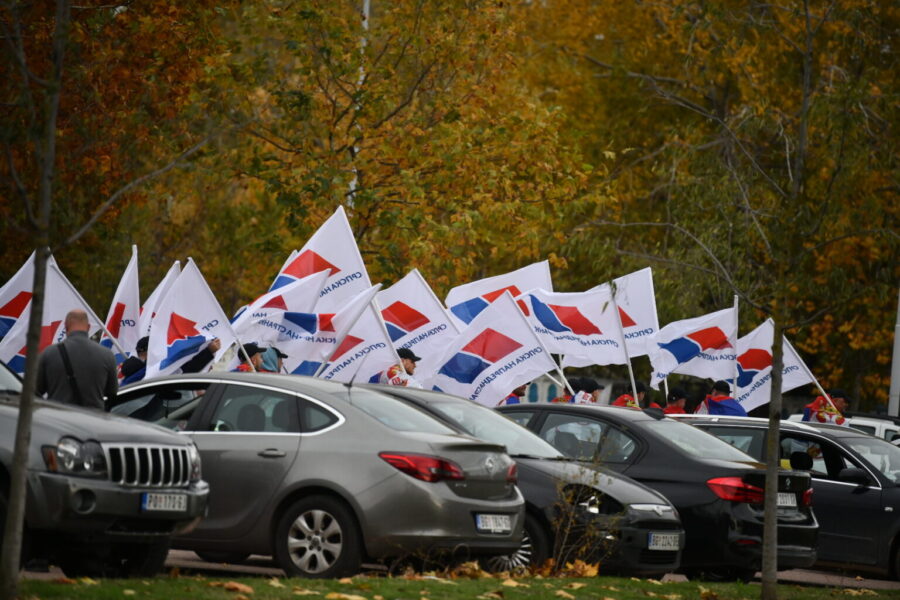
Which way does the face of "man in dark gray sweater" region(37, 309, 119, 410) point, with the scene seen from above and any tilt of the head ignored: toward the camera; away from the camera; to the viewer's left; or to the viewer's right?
away from the camera

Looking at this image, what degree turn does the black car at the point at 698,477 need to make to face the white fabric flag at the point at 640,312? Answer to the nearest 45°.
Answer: approximately 45° to its right

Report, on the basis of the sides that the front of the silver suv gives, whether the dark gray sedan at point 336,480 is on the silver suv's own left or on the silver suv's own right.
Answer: on the silver suv's own left
